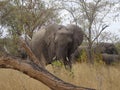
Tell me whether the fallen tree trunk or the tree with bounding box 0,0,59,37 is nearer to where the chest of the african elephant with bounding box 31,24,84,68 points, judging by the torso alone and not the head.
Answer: the fallen tree trunk

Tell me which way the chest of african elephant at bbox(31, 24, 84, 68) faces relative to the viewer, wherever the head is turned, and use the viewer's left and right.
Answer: facing the viewer and to the right of the viewer

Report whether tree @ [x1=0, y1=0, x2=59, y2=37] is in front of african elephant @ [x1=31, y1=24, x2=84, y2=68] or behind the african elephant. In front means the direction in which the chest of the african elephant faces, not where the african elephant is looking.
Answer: behind

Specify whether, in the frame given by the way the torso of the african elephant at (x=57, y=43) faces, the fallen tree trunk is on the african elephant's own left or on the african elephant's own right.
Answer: on the african elephant's own right

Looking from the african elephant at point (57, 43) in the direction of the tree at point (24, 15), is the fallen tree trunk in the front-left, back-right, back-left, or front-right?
back-left

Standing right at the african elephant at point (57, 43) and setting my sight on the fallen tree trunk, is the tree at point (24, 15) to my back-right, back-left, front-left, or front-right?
back-right
